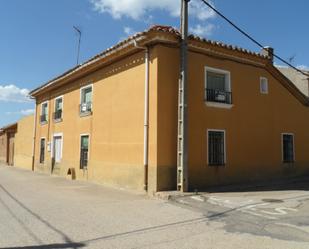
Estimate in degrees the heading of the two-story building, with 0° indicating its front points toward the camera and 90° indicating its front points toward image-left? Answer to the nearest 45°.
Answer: approximately 45°
